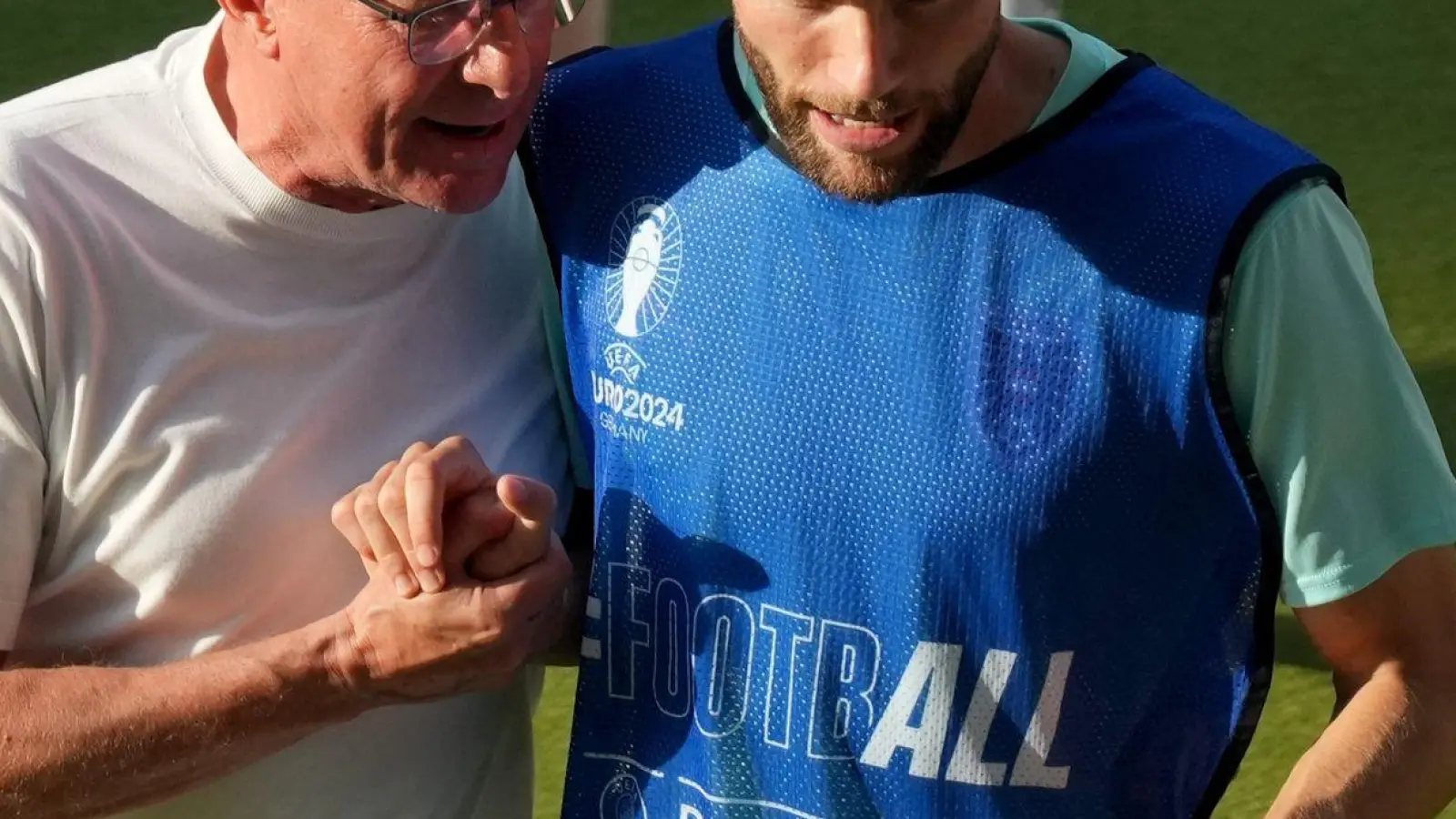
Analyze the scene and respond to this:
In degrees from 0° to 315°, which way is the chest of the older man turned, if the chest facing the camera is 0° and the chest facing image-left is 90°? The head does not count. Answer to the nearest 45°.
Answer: approximately 315°
